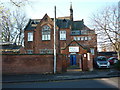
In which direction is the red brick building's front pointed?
toward the camera

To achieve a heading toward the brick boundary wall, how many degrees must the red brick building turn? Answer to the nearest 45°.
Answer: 0° — it already faces it
